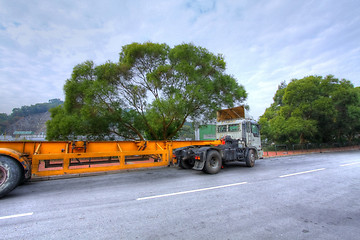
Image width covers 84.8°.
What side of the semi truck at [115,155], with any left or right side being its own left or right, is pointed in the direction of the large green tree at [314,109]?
front

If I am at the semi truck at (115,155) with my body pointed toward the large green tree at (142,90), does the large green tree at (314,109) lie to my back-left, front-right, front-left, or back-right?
front-right

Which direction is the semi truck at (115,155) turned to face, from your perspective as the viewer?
facing away from the viewer and to the right of the viewer

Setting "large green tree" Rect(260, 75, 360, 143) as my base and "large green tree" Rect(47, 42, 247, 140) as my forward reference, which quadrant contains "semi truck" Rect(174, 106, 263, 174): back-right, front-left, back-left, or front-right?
front-left

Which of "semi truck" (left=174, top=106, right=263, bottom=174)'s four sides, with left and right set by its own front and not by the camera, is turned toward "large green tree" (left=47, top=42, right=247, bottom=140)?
left

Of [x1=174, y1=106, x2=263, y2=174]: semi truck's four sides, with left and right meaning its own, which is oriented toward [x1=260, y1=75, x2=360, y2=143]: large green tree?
front
